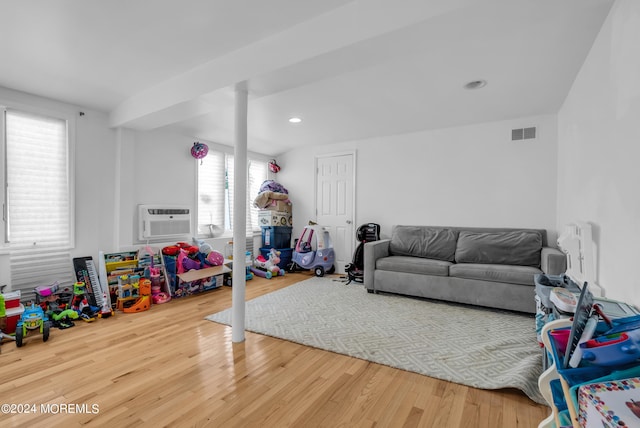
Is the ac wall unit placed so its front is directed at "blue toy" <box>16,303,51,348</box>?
no

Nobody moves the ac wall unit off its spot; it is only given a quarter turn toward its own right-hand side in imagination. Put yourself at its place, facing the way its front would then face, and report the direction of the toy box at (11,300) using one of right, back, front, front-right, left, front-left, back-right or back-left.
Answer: front

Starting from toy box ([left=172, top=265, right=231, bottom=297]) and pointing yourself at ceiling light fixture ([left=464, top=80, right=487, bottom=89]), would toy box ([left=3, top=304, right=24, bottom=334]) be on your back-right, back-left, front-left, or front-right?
back-right

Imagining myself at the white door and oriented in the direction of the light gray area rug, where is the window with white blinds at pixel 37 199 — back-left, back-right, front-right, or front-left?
front-right

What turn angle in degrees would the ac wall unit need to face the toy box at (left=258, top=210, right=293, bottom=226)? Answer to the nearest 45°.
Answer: approximately 45° to its left

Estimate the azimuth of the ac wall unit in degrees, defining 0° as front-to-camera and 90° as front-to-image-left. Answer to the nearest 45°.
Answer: approximately 315°

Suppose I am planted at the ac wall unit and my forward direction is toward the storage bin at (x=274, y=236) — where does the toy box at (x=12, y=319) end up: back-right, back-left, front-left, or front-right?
back-right

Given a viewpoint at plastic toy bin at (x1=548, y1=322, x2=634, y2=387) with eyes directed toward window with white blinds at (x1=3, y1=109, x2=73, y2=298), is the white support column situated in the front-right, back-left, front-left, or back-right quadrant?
front-right

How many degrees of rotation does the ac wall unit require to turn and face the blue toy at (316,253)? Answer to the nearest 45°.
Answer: approximately 45° to its left

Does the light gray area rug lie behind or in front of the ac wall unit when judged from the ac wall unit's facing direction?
in front

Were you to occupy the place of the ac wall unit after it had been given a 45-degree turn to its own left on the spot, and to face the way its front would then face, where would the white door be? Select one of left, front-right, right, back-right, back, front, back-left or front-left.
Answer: front

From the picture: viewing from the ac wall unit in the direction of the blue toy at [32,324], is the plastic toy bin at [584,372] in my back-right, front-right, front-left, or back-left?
front-left

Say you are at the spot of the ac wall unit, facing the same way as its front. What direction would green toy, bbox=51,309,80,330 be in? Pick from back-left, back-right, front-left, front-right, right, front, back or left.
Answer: right
